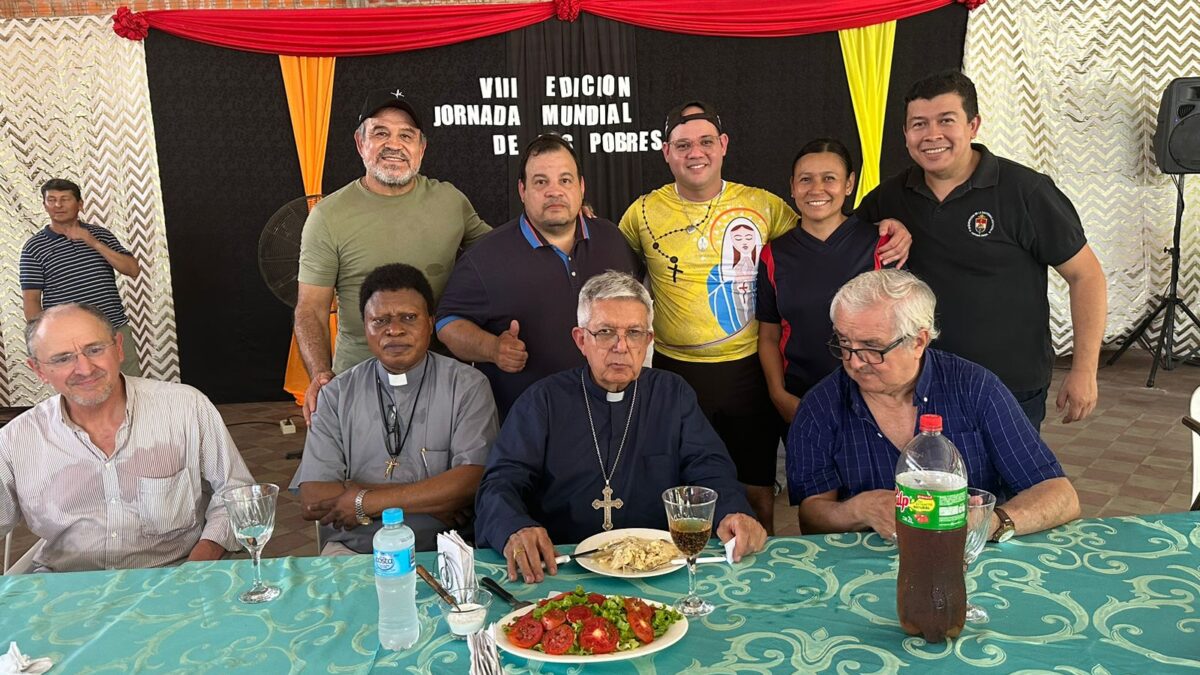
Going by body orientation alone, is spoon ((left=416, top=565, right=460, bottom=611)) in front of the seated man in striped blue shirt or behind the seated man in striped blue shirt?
in front

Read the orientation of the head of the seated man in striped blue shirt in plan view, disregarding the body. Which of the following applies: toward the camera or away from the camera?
toward the camera

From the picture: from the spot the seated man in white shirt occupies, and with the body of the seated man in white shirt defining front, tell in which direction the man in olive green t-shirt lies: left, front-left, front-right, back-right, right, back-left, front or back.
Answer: back-left

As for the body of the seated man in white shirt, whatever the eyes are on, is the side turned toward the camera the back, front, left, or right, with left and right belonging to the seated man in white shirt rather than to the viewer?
front

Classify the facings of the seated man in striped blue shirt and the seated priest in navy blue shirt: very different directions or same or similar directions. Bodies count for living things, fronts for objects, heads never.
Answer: same or similar directions

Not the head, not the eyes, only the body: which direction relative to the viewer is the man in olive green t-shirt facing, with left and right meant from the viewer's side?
facing the viewer

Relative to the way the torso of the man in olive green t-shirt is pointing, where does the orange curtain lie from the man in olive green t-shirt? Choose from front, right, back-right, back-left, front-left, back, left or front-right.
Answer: back

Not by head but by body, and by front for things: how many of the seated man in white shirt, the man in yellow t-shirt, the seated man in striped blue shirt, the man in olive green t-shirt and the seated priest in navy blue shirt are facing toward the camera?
5

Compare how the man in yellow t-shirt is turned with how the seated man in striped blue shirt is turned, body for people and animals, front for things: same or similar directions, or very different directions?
same or similar directions

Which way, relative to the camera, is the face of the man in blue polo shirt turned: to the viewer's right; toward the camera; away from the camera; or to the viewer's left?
toward the camera

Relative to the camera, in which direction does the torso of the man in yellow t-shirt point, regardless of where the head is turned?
toward the camera

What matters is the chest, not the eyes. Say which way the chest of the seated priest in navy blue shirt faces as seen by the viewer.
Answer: toward the camera

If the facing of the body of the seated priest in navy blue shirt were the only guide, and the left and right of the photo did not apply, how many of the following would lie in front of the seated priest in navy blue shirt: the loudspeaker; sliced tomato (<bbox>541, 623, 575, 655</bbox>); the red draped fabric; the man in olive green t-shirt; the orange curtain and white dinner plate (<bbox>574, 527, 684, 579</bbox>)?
2

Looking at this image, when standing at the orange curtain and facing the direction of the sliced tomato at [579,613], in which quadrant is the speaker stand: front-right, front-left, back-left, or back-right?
front-left

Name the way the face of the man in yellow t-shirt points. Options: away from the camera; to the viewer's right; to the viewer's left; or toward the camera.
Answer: toward the camera

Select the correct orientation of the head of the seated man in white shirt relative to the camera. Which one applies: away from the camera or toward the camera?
toward the camera

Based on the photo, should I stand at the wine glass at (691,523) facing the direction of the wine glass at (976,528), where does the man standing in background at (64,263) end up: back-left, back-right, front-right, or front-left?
back-left
